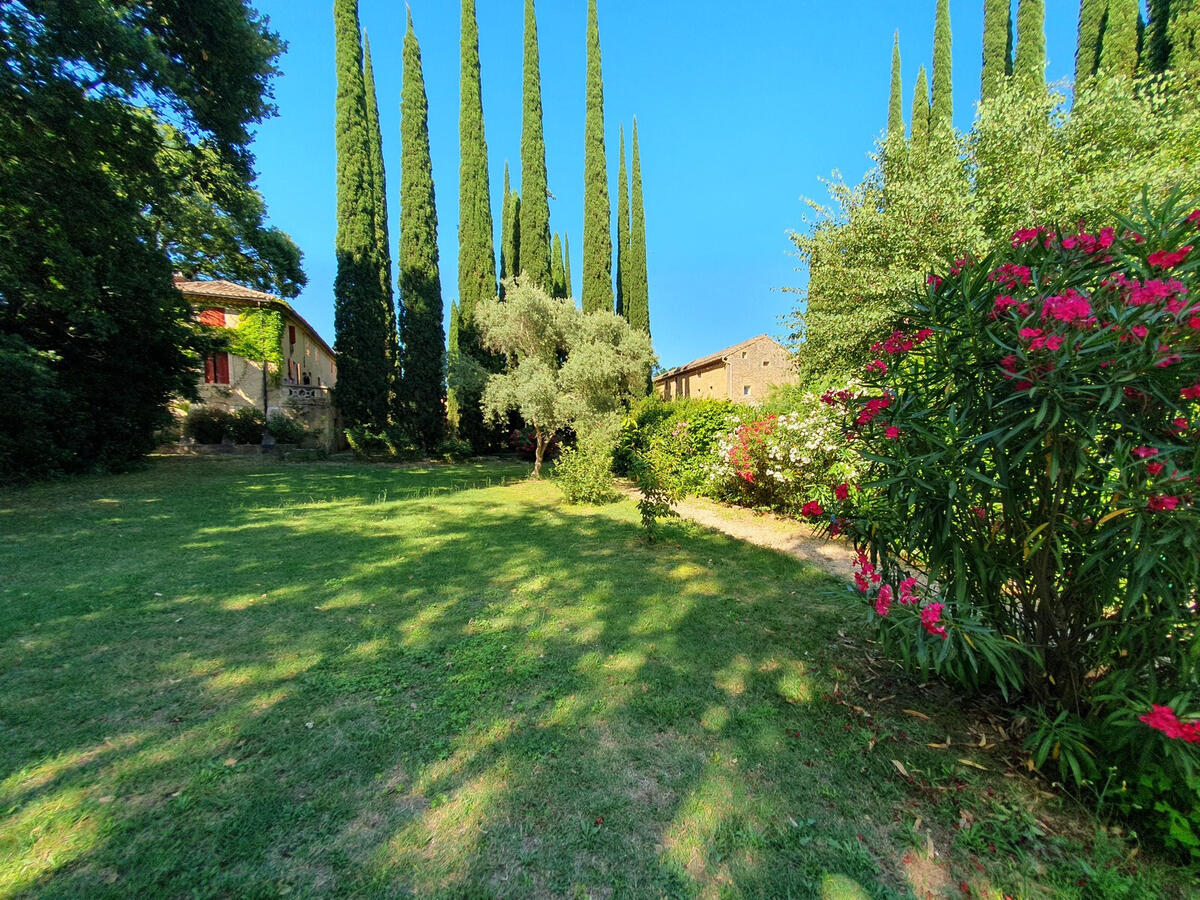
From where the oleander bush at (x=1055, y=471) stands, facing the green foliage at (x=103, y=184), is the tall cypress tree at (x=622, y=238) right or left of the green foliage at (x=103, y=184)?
right
